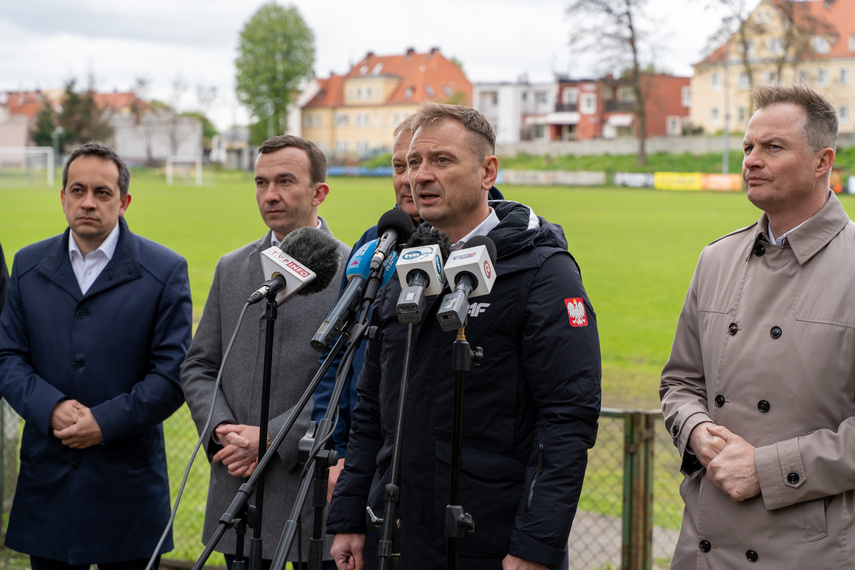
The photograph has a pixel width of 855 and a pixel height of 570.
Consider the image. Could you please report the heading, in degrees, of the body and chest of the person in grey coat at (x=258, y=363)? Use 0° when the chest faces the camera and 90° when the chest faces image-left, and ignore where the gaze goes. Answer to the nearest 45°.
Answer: approximately 45°

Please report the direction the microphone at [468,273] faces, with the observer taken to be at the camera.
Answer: facing away from the viewer and to the right of the viewer

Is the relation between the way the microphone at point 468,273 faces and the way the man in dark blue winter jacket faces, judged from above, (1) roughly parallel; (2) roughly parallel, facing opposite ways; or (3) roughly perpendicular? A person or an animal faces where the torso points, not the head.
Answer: roughly parallel, facing opposite ways

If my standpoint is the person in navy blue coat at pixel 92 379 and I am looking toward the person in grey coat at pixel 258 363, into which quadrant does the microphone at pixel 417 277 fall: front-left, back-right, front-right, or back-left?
front-right

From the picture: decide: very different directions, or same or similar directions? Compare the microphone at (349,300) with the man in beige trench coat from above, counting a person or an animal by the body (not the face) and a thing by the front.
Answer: very different directions

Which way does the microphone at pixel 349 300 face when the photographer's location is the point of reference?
facing away from the viewer and to the right of the viewer

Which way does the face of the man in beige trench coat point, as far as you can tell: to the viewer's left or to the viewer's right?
to the viewer's left

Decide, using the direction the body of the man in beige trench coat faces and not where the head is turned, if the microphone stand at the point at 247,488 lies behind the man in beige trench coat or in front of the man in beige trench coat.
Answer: in front

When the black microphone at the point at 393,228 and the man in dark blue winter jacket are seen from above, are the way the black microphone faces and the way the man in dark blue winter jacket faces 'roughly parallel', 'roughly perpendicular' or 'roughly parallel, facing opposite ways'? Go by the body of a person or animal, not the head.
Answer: roughly parallel, facing opposite ways

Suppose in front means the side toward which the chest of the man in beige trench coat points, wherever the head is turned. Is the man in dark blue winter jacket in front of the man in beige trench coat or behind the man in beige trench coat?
in front

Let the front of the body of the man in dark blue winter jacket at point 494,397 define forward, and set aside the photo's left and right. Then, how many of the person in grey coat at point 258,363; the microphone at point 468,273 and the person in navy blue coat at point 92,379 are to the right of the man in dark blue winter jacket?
2

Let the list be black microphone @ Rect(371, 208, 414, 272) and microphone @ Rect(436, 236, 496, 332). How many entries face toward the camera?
0

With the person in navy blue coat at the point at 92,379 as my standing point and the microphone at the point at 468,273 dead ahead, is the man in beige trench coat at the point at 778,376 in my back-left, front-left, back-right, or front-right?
front-left

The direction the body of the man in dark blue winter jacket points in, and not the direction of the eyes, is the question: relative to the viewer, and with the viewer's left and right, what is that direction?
facing the viewer and to the left of the viewer

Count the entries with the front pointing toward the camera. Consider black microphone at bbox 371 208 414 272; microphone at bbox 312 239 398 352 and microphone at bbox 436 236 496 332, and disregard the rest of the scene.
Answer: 0

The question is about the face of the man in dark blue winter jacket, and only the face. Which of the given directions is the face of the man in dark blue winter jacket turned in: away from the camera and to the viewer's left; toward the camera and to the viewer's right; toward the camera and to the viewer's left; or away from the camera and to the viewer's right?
toward the camera and to the viewer's left

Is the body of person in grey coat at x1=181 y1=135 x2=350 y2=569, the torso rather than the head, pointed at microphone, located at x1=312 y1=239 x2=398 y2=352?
no
